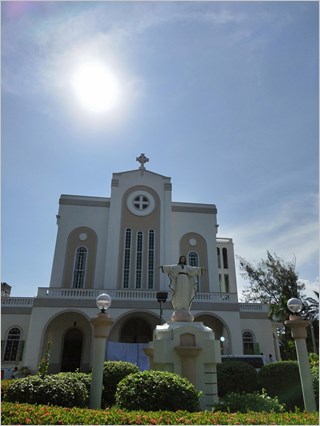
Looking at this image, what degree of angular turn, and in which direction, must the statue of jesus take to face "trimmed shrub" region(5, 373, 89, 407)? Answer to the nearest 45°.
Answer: approximately 45° to its right

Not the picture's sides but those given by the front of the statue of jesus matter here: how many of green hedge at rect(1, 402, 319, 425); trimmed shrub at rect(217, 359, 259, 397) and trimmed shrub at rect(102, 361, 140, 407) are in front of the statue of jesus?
1

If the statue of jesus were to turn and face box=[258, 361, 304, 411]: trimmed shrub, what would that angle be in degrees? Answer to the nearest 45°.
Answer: approximately 135° to its left

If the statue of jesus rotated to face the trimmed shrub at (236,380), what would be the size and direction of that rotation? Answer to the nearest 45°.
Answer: approximately 135° to its left

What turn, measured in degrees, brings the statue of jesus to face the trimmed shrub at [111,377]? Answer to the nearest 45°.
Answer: approximately 135° to its right

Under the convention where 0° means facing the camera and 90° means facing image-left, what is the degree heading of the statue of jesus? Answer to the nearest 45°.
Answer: approximately 0°

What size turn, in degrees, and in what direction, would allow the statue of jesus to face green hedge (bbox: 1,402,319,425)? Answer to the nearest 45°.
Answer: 0° — it already faces it

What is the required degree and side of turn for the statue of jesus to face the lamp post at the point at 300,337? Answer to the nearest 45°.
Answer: approximately 90° to its left

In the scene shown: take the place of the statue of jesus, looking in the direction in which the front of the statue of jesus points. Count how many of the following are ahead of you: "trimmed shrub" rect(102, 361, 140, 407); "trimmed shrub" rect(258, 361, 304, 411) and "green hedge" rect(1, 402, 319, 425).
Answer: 1
